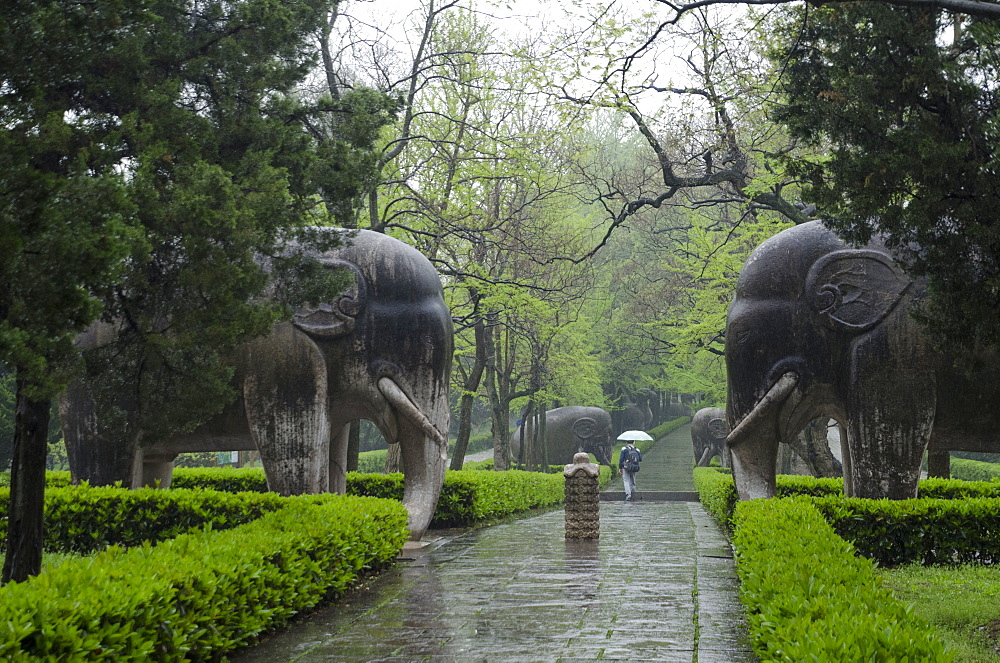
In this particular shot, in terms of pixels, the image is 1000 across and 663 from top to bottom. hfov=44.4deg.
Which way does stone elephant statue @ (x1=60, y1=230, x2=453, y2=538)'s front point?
to the viewer's right

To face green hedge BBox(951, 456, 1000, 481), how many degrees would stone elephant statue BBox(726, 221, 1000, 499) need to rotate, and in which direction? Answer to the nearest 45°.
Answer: approximately 90° to its right

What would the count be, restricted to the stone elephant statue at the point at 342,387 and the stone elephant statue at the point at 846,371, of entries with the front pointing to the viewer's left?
1

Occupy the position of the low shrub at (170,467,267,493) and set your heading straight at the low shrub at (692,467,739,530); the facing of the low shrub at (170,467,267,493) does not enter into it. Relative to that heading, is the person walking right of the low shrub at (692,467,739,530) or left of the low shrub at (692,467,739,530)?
left

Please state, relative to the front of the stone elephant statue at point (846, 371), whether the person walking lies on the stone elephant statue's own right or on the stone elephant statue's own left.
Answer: on the stone elephant statue's own right

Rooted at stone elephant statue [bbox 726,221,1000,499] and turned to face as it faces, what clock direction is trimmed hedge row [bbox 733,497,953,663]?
The trimmed hedge row is roughly at 9 o'clock from the stone elephant statue.

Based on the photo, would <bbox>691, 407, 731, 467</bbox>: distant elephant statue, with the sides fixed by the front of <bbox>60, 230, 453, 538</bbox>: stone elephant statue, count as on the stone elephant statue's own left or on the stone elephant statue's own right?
on the stone elephant statue's own left

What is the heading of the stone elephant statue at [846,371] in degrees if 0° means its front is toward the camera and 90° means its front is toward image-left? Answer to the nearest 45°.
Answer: approximately 90°

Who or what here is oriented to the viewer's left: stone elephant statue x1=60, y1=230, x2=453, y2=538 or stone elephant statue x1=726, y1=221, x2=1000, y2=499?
stone elephant statue x1=726, y1=221, x2=1000, y2=499

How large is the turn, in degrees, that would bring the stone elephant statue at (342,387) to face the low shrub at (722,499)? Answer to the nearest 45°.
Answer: approximately 45° to its left
